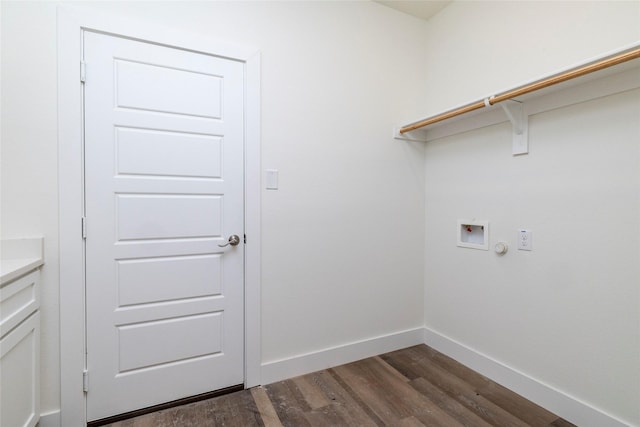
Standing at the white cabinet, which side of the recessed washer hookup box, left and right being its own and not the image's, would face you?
front

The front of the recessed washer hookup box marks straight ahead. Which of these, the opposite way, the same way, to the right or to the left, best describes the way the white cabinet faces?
the opposite way

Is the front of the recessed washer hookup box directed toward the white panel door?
yes

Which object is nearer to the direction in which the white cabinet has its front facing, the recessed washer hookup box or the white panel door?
the recessed washer hookup box

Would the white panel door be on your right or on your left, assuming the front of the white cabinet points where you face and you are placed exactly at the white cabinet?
on your left

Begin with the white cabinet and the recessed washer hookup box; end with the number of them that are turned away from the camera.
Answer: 0

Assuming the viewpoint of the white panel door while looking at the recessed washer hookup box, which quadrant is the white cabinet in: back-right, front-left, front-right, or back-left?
back-right

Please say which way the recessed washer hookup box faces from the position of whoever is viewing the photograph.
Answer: facing the viewer and to the left of the viewer

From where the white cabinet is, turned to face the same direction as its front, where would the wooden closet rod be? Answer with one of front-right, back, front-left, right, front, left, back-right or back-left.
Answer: front

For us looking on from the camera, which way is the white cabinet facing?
facing the viewer and to the right of the viewer
